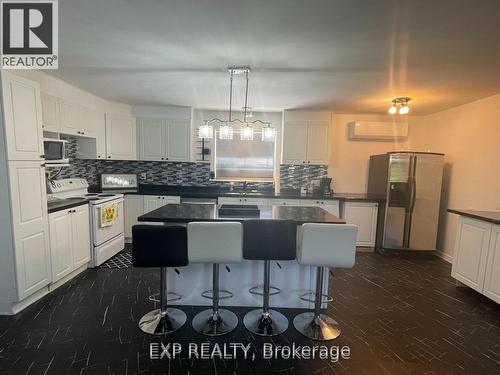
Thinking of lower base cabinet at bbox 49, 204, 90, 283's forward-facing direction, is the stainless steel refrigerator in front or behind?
in front

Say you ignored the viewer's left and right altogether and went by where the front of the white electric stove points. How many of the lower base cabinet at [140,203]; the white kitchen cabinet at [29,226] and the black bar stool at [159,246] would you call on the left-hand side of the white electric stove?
1

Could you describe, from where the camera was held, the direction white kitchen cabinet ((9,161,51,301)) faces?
facing the viewer and to the right of the viewer

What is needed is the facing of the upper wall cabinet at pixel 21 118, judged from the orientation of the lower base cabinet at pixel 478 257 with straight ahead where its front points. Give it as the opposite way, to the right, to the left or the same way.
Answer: the opposite way

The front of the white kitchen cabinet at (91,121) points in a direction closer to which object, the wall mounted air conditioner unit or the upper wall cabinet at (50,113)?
the wall mounted air conditioner unit

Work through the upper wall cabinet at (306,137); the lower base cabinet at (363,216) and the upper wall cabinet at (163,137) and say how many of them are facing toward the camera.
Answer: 3

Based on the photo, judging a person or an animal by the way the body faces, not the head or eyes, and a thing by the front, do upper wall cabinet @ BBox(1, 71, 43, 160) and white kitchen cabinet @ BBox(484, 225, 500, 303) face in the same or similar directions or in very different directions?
very different directions

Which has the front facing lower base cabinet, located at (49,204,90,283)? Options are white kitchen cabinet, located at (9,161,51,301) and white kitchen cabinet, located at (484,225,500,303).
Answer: white kitchen cabinet, located at (484,225,500,303)

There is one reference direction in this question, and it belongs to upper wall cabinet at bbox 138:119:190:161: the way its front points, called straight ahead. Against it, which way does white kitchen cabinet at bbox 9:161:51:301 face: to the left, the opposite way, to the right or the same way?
to the left

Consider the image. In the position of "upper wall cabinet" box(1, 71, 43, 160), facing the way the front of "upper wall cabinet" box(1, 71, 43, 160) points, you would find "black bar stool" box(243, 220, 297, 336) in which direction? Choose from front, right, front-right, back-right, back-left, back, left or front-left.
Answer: front

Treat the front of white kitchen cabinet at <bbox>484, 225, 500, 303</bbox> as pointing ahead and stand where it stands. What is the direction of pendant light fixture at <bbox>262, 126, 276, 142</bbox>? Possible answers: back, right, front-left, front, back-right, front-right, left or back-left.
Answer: front

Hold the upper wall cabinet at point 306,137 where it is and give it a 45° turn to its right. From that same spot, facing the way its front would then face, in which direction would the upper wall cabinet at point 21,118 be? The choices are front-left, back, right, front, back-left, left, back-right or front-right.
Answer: front

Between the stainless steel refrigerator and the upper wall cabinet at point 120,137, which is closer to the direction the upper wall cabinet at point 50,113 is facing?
the stainless steel refrigerator

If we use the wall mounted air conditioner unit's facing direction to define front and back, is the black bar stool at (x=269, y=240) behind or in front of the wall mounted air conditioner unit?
in front

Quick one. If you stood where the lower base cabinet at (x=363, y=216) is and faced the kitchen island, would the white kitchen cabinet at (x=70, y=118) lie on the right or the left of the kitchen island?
right

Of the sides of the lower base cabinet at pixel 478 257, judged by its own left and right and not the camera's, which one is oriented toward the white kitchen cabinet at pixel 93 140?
front

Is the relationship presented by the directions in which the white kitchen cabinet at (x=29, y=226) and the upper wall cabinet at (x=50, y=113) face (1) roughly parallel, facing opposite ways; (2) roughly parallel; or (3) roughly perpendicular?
roughly parallel

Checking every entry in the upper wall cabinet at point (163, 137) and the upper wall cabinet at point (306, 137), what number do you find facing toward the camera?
2

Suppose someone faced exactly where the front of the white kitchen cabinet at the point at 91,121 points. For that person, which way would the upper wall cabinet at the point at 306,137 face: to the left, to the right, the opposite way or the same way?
to the right

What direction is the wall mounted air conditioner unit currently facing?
toward the camera

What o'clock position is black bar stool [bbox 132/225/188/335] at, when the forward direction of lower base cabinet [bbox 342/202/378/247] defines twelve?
The black bar stool is roughly at 1 o'clock from the lower base cabinet.
